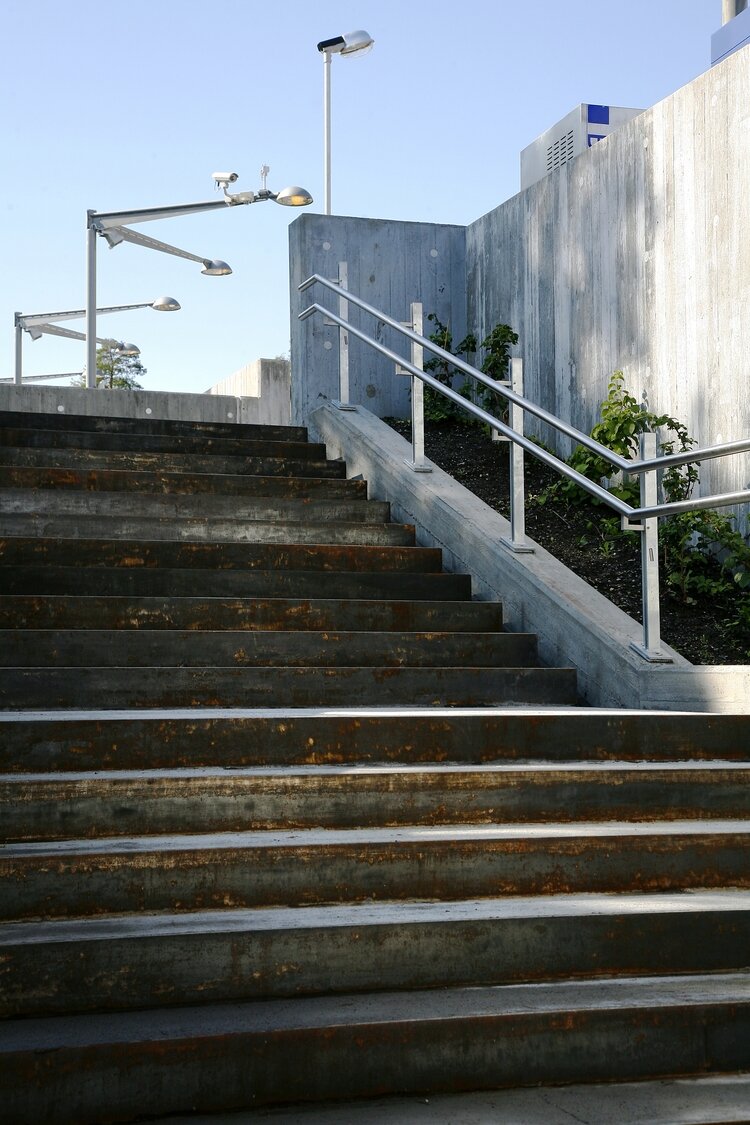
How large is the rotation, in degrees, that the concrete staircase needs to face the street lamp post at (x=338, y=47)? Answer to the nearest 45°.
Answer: approximately 180°

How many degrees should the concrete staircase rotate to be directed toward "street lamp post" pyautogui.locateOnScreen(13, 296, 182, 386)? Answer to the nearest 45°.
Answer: approximately 180°

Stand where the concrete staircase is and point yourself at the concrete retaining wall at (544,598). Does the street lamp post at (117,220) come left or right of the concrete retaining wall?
left

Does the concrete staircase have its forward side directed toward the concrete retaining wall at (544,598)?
no

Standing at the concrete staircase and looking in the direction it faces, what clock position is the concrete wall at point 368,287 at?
The concrete wall is roughly at 6 o'clock from the concrete staircase.

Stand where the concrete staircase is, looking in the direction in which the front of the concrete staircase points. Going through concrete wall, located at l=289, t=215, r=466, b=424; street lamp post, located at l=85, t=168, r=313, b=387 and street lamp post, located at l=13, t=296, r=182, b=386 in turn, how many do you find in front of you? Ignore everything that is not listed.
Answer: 0

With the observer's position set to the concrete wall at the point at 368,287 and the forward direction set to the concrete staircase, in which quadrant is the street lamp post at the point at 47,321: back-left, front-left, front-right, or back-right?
back-right

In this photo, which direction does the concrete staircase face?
toward the camera

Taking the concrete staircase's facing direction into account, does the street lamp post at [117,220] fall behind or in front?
behind
